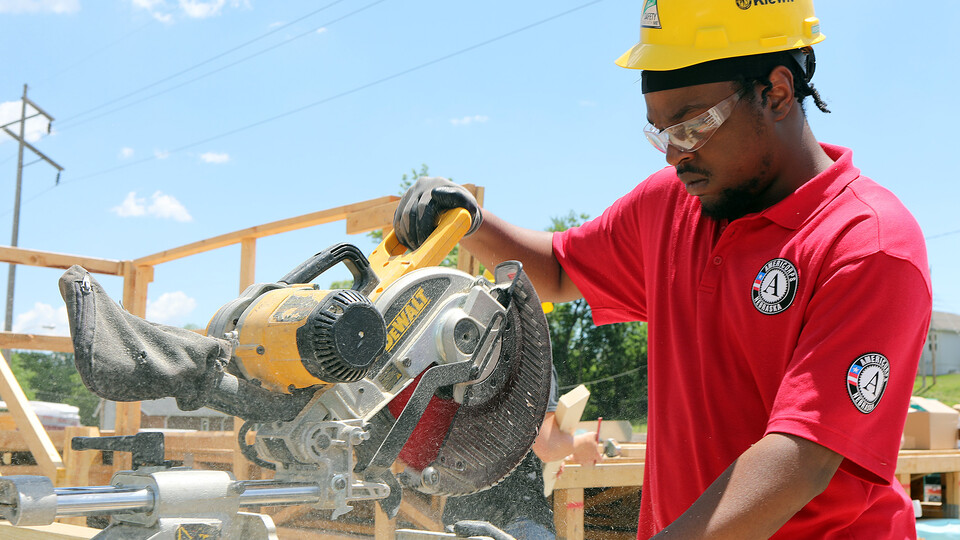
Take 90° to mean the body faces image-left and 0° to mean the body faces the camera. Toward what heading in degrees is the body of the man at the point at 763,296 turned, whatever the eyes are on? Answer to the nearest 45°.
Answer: approximately 45°

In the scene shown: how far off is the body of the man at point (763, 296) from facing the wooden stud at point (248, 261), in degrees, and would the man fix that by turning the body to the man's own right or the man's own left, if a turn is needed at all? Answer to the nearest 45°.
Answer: approximately 90° to the man's own right
